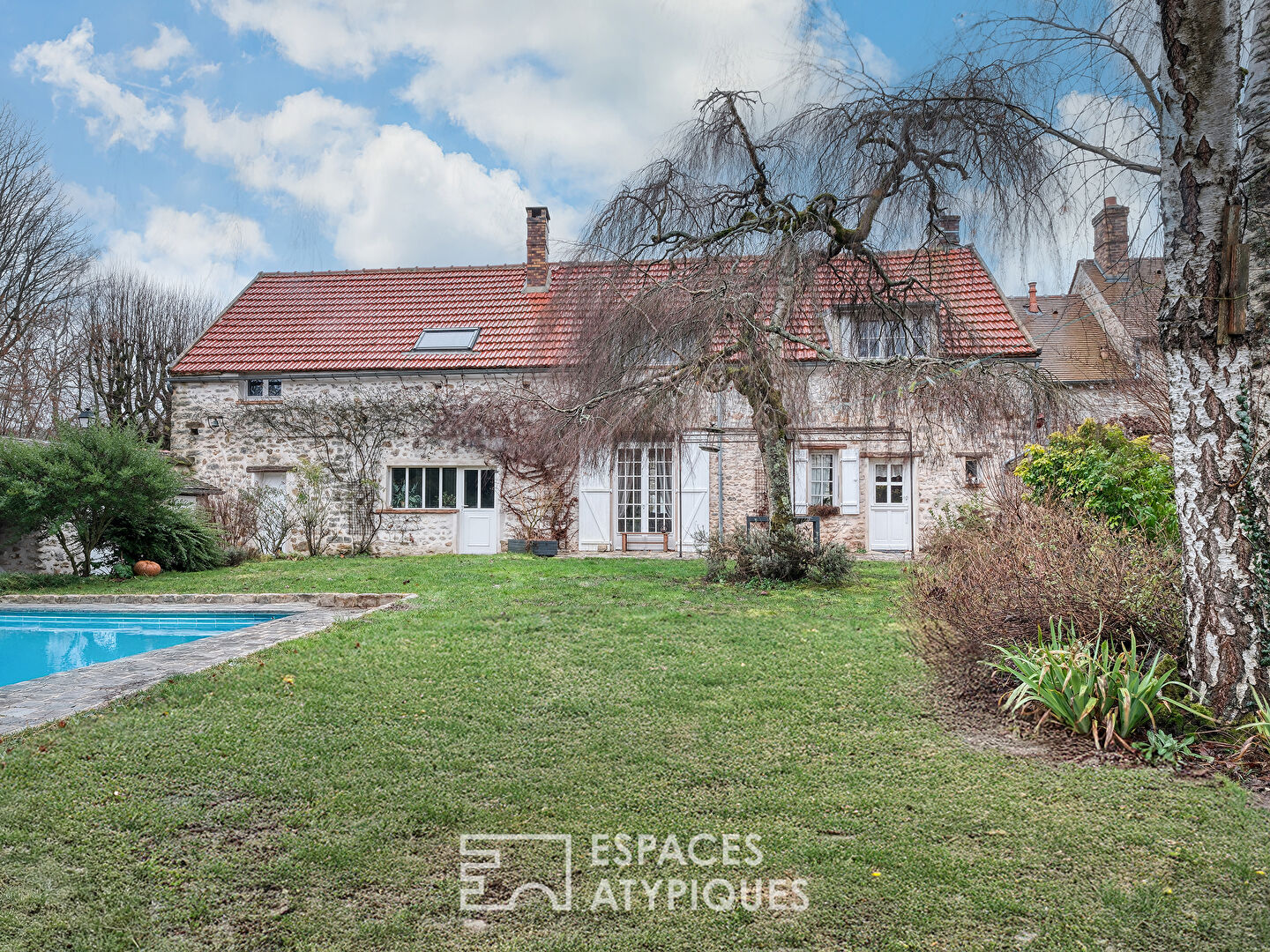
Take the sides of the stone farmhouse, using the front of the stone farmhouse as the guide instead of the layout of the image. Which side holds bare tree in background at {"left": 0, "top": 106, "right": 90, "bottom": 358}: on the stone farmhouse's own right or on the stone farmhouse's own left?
on the stone farmhouse's own right

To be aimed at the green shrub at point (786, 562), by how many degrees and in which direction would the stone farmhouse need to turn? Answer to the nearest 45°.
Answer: approximately 45° to its left

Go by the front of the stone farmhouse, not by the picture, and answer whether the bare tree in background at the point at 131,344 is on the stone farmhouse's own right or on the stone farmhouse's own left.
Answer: on the stone farmhouse's own right

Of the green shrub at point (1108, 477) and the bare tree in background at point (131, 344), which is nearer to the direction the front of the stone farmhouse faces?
the green shrub

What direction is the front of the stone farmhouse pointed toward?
toward the camera

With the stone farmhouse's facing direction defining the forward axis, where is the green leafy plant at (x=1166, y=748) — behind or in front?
in front

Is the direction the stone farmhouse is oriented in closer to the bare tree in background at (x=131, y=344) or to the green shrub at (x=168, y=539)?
the green shrub
